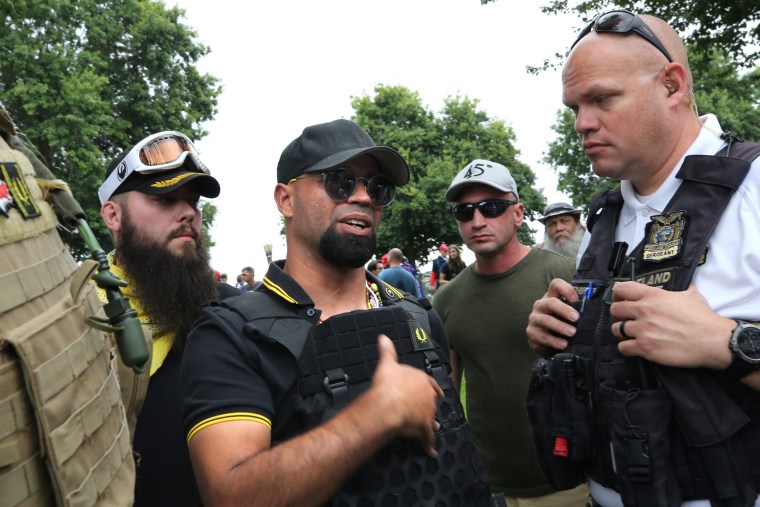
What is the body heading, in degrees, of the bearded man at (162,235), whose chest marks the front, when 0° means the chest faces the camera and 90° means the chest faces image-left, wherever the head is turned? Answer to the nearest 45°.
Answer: approximately 315°

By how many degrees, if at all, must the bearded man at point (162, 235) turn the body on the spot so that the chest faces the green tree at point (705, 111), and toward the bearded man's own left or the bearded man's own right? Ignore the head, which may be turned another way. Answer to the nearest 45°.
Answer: approximately 90° to the bearded man's own left

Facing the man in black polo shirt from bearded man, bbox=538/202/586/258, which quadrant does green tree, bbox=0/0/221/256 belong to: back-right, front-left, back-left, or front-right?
back-right

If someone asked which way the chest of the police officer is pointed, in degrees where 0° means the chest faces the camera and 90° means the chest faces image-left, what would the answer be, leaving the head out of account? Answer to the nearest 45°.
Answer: approximately 45°

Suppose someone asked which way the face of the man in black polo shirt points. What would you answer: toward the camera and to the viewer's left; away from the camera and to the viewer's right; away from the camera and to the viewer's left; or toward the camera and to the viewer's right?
toward the camera and to the viewer's right

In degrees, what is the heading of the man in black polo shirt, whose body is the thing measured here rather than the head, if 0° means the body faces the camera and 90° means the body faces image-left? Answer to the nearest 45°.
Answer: approximately 315°

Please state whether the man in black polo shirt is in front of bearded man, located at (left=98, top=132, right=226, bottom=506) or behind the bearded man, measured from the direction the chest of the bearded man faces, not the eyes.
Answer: in front

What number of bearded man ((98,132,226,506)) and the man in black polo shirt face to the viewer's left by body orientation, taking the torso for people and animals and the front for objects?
0

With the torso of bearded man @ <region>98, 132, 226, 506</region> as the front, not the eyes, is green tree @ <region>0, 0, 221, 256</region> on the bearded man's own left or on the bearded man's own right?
on the bearded man's own left

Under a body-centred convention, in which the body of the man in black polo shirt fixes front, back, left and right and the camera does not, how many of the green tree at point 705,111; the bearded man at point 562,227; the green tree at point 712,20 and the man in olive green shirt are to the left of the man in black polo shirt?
4

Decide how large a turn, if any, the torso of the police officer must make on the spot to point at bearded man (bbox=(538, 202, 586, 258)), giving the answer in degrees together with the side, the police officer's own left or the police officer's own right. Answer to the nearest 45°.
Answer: approximately 135° to the police officer's own right
